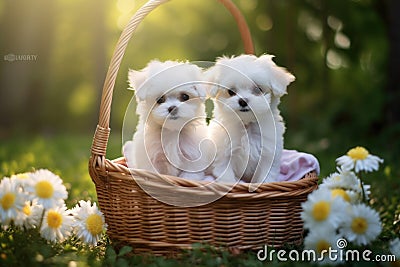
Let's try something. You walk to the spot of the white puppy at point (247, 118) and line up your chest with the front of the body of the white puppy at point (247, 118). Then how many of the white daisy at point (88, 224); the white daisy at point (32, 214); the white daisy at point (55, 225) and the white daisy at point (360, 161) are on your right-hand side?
3

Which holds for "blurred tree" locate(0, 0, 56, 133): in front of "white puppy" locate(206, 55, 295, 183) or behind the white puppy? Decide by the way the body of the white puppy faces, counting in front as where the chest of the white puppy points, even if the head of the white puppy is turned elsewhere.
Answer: behind

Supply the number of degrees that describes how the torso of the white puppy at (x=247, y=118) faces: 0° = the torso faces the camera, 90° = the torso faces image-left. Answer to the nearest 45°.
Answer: approximately 0°

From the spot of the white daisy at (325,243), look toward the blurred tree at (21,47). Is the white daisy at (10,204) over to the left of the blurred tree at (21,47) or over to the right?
left

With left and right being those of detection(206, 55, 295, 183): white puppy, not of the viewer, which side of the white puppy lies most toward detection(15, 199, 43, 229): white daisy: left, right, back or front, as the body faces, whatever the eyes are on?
right
